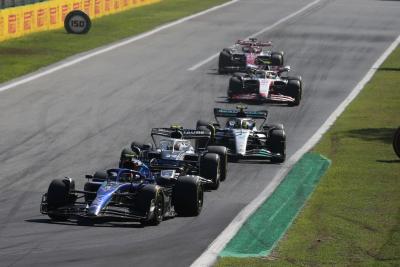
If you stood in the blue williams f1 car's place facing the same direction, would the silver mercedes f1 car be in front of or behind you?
behind

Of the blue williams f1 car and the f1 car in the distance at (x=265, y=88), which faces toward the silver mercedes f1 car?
the f1 car in the distance

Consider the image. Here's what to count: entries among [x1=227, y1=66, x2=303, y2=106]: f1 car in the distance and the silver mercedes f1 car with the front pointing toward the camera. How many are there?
2

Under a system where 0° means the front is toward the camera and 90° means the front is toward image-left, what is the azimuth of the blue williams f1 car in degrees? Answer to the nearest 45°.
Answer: approximately 45°

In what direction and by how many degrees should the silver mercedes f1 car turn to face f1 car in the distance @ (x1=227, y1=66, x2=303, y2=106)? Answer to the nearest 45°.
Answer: approximately 180°

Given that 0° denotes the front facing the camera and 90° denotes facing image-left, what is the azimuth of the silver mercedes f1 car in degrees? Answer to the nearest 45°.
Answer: approximately 0°

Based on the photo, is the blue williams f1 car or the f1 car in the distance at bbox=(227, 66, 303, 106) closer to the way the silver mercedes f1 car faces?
the blue williams f1 car

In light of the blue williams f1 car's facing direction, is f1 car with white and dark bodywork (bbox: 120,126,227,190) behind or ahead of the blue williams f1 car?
behind

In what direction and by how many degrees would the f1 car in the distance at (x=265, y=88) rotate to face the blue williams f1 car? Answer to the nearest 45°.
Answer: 0° — it already faces it
